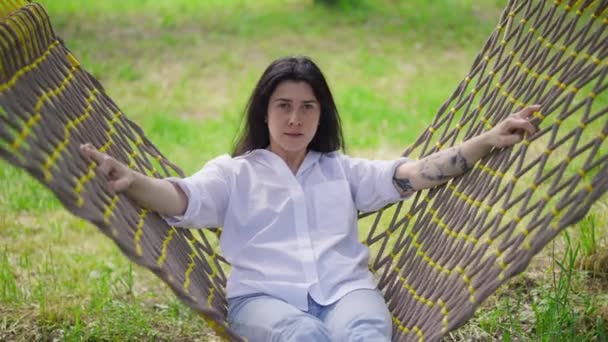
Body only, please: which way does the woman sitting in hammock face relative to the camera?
toward the camera
